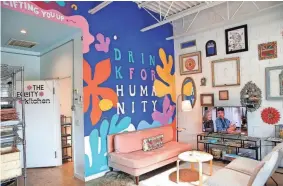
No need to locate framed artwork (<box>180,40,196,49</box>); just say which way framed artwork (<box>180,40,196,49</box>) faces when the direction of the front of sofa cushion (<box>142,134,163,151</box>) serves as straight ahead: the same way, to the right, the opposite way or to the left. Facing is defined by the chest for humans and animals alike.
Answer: to the right

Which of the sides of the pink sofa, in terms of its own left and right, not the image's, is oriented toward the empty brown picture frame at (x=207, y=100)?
left

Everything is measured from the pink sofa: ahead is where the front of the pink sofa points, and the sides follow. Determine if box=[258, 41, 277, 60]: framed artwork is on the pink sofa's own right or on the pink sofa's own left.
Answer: on the pink sofa's own left

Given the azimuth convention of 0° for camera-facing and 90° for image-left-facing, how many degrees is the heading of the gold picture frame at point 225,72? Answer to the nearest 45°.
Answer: approximately 45°

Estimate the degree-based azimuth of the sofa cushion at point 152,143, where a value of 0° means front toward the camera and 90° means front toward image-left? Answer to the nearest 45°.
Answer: approximately 315°

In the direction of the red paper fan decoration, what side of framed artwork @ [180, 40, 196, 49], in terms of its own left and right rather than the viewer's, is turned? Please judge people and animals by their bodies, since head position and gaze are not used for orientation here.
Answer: left

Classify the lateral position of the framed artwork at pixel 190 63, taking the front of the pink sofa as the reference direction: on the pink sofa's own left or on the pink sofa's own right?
on the pink sofa's own left

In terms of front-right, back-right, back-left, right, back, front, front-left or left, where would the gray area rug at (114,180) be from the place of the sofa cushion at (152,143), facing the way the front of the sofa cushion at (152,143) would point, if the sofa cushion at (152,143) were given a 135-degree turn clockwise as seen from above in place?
front-left

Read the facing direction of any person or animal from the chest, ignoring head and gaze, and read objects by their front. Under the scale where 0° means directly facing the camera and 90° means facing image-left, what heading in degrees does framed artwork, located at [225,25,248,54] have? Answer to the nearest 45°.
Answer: approximately 45°
